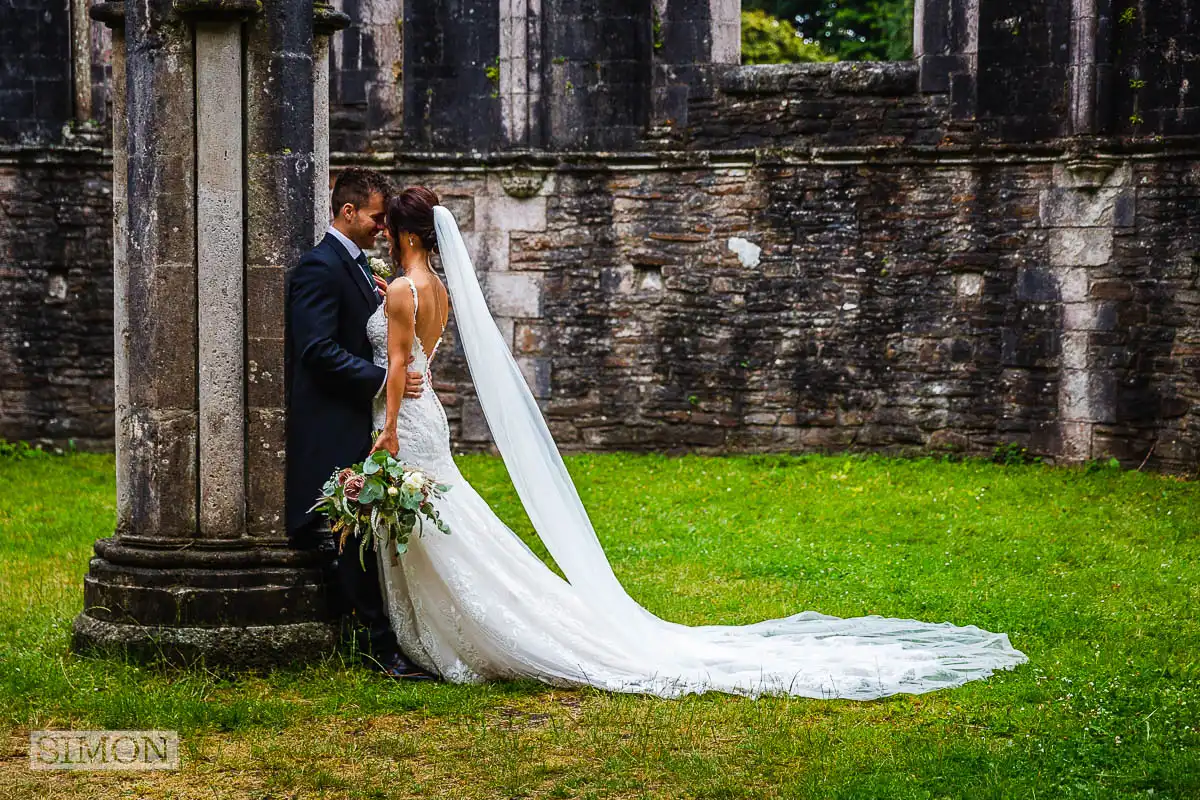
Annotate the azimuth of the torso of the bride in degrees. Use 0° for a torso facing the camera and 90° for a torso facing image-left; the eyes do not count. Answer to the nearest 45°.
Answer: approximately 135°

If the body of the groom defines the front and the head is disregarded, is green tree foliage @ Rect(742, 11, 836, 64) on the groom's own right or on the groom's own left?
on the groom's own left

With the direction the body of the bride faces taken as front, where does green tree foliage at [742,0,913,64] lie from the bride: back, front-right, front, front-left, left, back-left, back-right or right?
front-right

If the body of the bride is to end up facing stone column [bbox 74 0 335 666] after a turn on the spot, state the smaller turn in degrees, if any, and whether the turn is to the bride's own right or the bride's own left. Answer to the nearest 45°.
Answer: approximately 45° to the bride's own left

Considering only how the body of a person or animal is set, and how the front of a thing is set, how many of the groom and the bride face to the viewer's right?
1

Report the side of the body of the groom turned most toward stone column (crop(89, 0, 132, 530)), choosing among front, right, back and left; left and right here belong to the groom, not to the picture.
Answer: back

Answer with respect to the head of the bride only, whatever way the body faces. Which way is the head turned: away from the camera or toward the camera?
away from the camera

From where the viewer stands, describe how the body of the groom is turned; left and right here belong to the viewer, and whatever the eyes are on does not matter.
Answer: facing to the right of the viewer

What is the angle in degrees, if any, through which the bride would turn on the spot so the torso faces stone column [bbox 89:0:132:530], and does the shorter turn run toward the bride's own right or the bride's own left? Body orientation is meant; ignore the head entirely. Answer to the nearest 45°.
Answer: approximately 45° to the bride's own left

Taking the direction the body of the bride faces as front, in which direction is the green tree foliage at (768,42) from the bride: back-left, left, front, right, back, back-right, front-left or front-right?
front-right

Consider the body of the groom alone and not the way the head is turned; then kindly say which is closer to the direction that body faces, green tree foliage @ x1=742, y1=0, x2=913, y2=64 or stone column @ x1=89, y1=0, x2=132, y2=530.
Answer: the green tree foliage
